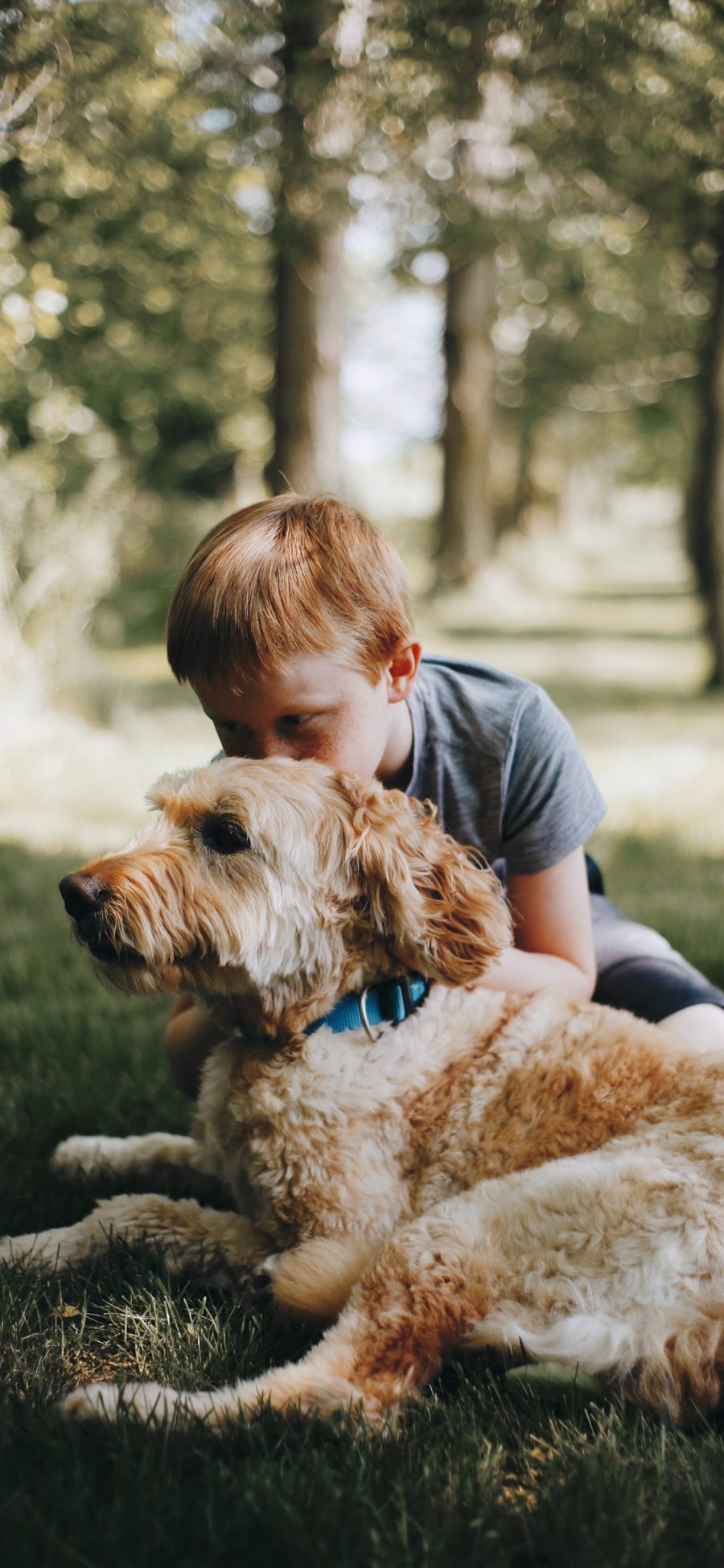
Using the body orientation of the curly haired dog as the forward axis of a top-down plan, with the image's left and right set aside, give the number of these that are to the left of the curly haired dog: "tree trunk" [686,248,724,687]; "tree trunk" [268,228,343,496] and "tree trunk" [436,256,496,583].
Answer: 0

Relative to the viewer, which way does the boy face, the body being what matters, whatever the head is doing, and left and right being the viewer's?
facing the viewer and to the left of the viewer

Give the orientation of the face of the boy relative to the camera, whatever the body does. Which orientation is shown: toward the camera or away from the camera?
toward the camera

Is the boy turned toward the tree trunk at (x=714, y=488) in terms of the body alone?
no

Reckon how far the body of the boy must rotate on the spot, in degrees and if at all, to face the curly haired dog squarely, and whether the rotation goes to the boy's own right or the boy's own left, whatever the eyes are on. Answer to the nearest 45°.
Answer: approximately 45° to the boy's own left

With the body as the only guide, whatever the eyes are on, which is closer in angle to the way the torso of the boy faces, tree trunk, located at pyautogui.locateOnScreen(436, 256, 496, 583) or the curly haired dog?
the curly haired dog

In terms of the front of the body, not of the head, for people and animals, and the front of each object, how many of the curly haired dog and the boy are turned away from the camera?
0

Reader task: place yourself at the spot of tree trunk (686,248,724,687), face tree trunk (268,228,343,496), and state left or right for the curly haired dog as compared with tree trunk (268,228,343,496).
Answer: left

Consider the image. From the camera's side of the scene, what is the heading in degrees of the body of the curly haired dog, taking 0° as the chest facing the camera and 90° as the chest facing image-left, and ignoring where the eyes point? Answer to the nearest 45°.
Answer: approximately 90°

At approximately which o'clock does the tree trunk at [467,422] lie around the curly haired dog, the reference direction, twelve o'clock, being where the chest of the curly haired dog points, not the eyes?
The tree trunk is roughly at 3 o'clock from the curly haired dog.

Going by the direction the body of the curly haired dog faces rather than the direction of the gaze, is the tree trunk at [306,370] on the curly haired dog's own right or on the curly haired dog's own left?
on the curly haired dog's own right

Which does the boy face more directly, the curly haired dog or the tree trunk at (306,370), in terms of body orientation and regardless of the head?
the curly haired dog

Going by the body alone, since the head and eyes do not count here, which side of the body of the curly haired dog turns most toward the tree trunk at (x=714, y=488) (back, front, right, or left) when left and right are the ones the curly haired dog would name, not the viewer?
right
